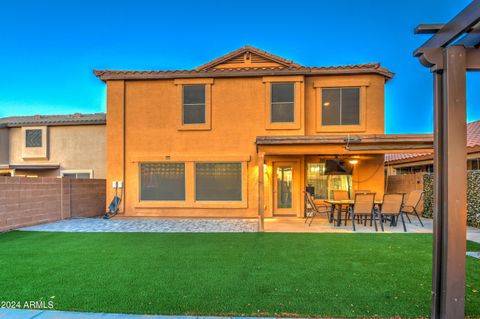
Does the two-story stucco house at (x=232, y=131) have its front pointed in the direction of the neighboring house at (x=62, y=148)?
no

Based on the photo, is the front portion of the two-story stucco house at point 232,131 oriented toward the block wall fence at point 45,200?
no

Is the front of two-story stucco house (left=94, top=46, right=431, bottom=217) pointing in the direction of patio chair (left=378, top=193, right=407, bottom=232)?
no
